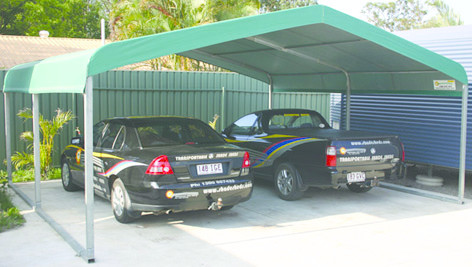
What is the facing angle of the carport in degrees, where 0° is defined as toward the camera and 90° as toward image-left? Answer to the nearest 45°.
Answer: approximately 315°

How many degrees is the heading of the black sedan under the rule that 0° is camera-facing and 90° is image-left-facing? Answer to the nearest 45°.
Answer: approximately 135°
